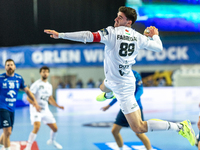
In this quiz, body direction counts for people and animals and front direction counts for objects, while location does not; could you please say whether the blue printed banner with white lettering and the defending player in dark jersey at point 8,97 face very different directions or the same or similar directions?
same or similar directions

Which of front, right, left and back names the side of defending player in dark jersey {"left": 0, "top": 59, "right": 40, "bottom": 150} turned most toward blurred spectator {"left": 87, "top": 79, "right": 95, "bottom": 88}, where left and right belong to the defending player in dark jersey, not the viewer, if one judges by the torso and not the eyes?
back

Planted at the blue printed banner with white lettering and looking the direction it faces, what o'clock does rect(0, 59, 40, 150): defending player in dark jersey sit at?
The defending player in dark jersey is roughly at 12 o'clock from the blue printed banner with white lettering.

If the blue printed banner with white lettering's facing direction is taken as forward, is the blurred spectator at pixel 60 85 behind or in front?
in front

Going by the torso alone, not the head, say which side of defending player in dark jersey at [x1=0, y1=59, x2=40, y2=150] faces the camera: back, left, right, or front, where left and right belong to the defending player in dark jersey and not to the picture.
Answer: front

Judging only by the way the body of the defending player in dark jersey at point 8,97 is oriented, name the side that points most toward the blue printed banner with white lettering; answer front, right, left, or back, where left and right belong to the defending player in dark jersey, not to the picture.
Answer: back

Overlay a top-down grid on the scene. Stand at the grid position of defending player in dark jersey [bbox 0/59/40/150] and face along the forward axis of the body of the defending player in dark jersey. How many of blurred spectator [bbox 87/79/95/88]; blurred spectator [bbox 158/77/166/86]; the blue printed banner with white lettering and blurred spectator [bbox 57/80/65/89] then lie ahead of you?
0

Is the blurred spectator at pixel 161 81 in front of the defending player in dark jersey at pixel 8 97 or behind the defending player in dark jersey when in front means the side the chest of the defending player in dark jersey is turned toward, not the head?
behind

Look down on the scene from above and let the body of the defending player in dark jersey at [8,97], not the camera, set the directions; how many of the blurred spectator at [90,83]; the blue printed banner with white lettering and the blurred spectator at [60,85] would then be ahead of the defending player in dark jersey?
0

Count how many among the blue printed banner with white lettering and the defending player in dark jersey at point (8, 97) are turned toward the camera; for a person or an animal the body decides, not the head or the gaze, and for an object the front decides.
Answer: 2

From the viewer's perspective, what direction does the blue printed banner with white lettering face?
toward the camera

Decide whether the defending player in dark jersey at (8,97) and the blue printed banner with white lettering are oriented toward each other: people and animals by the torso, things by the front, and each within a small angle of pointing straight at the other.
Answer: no
